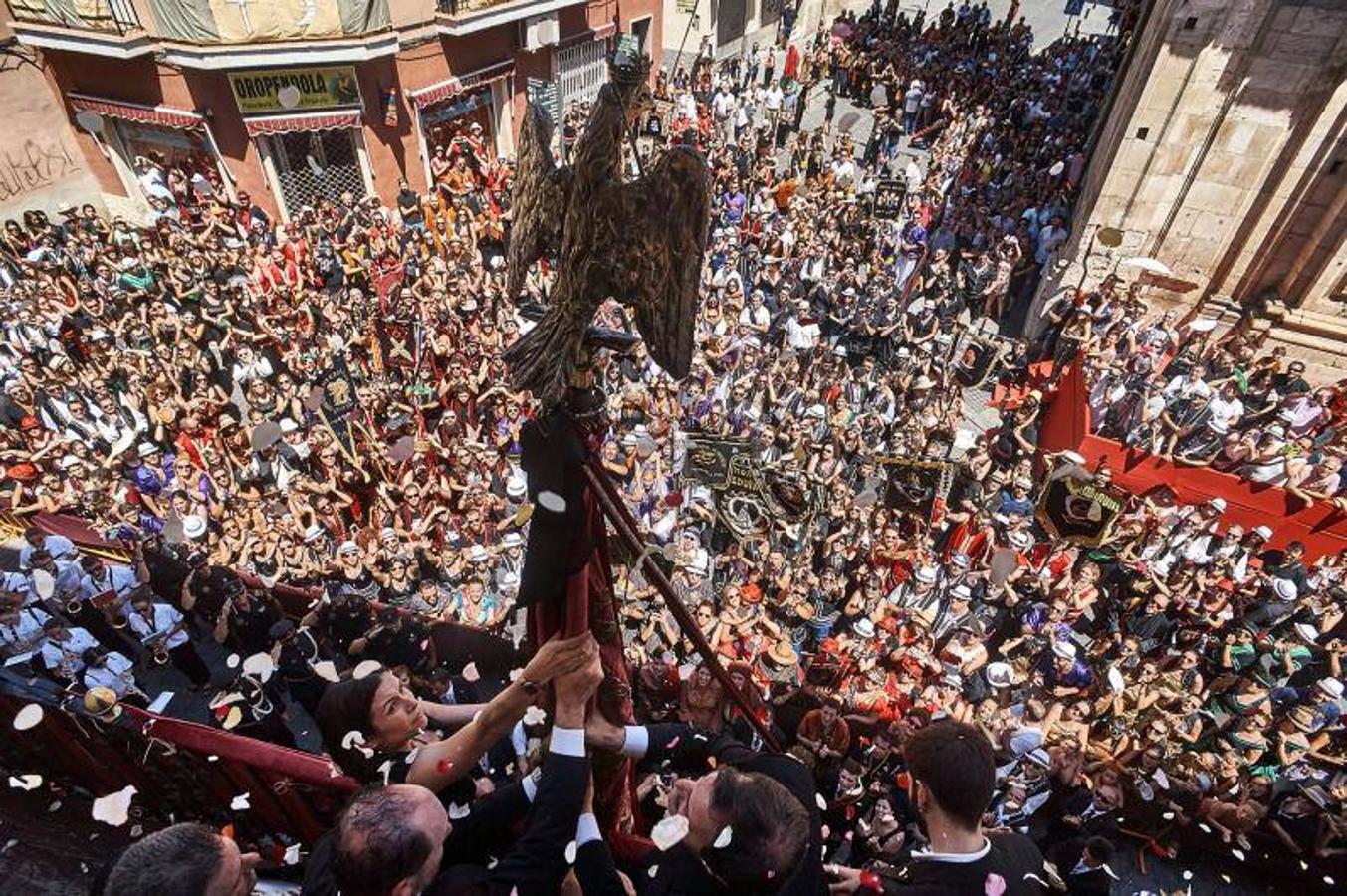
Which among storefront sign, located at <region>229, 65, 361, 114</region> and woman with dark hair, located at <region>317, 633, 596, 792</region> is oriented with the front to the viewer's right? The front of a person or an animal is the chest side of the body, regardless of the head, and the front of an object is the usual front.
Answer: the woman with dark hair

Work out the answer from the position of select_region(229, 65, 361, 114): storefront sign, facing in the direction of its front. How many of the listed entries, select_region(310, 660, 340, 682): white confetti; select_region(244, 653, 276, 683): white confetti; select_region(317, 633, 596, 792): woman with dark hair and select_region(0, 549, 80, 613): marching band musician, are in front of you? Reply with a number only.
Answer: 4

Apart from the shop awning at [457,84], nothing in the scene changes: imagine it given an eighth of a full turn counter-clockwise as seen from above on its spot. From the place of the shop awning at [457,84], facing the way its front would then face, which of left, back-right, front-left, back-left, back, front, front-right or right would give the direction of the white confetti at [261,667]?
right

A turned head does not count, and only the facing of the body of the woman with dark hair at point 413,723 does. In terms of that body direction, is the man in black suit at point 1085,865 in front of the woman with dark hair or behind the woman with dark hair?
in front

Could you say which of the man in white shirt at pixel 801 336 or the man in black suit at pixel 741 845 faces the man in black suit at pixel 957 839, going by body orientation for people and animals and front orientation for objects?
the man in white shirt

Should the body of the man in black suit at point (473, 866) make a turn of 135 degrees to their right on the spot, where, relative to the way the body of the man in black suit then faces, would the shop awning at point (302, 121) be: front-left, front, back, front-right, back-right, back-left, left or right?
back

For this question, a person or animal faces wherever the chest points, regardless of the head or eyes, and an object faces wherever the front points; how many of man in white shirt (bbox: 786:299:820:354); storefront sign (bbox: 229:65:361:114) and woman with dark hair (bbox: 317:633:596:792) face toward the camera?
2

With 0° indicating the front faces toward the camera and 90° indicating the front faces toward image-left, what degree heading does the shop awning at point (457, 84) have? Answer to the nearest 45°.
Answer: approximately 315°

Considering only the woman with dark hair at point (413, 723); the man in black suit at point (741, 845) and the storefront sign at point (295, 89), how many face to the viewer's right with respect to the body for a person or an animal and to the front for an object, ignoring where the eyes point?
1

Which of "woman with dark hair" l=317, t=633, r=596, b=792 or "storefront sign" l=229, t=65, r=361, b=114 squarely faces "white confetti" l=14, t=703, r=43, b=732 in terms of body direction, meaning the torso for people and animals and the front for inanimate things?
the storefront sign

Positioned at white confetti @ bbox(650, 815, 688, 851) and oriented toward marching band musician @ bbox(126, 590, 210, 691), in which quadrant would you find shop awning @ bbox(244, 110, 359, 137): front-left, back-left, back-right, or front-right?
front-right

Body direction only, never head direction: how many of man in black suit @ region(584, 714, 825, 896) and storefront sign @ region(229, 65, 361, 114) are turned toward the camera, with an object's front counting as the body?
1

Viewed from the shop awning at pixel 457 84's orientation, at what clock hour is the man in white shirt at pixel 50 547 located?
The man in white shirt is roughly at 2 o'clock from the shop awning.

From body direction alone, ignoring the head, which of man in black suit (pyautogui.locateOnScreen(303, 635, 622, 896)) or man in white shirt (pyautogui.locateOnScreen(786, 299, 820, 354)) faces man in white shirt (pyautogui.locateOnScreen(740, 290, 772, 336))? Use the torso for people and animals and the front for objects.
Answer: the man in black suit

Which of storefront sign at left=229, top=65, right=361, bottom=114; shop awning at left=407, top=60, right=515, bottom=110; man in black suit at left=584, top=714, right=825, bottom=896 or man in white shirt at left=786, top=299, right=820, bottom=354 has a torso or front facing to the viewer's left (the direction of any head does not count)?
the man in black suit

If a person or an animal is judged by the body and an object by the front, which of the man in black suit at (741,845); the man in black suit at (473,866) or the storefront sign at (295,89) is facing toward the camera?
the storefront sign

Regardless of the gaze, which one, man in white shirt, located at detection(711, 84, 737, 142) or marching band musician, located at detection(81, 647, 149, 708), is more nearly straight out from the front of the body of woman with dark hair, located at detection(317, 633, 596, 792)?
the man in white shirt

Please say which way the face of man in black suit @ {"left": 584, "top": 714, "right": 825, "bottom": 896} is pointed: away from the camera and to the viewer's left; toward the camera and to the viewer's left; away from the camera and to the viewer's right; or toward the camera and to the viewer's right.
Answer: away from the camera and to the viewer's left

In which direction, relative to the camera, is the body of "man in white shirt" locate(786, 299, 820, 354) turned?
toward the camera
